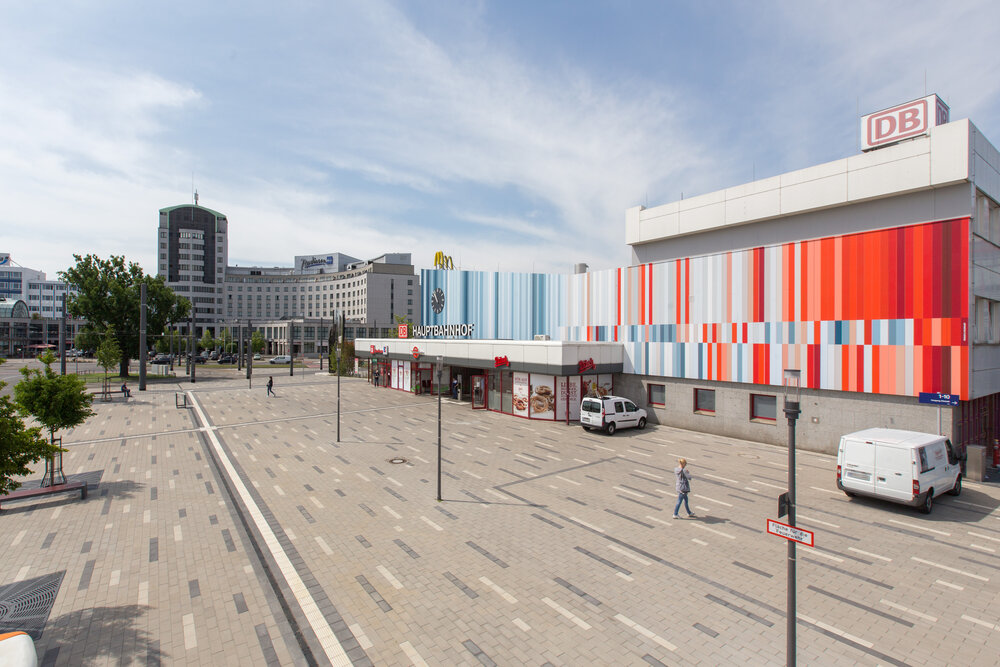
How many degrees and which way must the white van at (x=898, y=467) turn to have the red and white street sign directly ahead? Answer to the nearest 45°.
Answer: approximately 135° to its right

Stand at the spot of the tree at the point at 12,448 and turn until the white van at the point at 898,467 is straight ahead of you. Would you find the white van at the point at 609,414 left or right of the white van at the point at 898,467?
left

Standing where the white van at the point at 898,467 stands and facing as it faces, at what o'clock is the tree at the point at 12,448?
The tree is roughly at 6 o'clock from the white van.

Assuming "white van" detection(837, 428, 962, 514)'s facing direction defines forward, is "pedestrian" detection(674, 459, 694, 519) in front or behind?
behind

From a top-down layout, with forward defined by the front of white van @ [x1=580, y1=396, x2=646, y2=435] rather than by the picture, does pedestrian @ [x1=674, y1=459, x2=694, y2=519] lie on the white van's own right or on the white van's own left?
on the white van's own right

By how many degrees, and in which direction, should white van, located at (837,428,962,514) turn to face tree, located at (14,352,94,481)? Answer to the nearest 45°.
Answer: approximately 180°

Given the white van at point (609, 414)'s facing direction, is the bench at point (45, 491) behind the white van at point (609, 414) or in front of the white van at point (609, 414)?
behind

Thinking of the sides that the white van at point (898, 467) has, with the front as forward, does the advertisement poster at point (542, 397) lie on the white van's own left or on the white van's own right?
on the white van's own left
